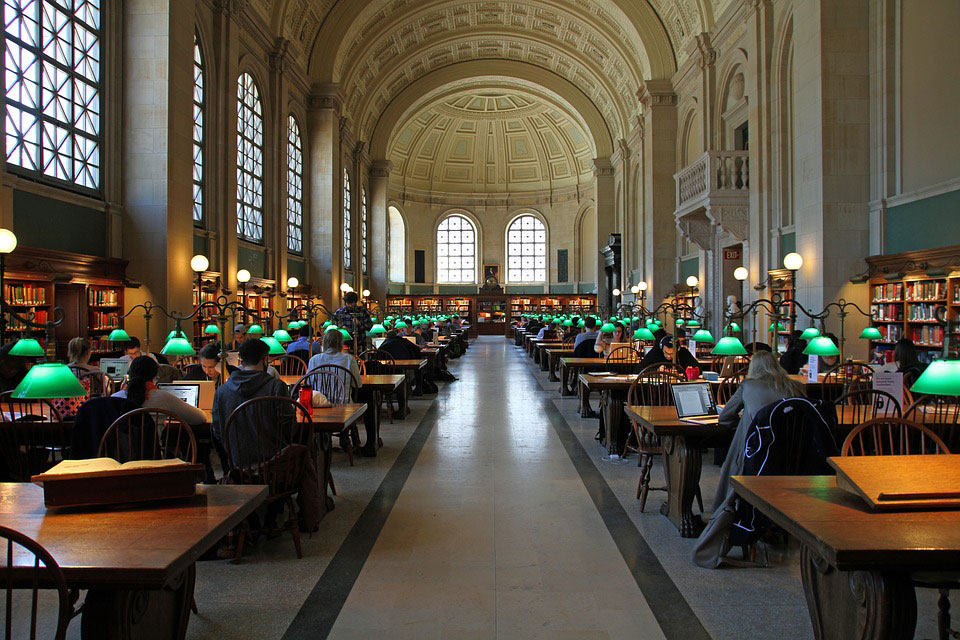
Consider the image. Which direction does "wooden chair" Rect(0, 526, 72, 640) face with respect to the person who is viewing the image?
facing away from the viewer

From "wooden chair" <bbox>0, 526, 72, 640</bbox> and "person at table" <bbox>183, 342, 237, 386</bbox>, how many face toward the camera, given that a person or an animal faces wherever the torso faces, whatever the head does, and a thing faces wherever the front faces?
1

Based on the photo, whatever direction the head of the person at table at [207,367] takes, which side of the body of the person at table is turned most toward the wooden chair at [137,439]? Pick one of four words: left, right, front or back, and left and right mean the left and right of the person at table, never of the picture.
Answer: front

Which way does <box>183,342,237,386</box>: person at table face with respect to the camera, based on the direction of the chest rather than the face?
toward the camera

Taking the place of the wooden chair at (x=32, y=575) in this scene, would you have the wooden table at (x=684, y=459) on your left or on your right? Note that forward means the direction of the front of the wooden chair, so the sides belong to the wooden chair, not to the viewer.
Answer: on your right

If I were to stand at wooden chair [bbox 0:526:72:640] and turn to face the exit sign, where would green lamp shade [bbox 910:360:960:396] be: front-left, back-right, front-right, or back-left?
front-right

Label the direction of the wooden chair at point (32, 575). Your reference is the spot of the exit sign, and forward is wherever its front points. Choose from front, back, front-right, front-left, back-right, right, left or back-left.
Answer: front

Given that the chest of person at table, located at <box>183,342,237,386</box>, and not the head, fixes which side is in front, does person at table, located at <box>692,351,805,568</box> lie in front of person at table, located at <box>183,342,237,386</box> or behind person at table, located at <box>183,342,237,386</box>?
in front

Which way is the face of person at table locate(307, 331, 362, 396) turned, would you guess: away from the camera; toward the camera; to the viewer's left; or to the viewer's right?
away from the camera

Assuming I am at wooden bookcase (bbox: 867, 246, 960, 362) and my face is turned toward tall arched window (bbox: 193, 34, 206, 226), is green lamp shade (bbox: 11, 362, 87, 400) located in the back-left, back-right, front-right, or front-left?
front-left
